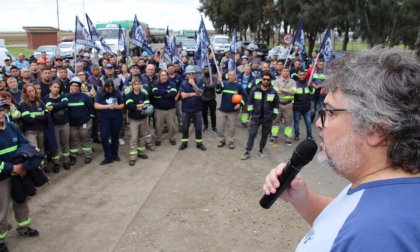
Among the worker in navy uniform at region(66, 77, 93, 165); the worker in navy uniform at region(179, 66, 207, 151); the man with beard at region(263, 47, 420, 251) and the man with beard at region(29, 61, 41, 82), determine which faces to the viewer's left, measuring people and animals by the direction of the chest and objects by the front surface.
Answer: the man with beard at region(263, 47, 420, 251)

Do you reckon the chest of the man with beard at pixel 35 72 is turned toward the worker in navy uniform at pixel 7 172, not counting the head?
yes

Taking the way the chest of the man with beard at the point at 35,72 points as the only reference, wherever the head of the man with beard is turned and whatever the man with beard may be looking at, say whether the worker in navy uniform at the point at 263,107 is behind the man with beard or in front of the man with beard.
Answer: in front

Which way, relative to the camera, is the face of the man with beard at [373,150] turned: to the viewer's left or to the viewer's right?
to the viewer's left

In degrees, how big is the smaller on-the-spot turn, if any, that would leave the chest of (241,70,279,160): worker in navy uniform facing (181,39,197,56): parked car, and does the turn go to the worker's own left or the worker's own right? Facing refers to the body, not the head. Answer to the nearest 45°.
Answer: approximately 180°
